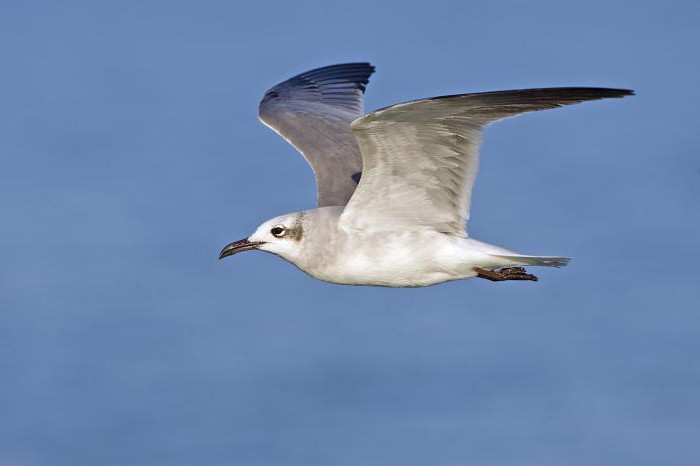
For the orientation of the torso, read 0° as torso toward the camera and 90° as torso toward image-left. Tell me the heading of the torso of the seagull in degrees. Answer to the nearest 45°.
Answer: approximately 90°
